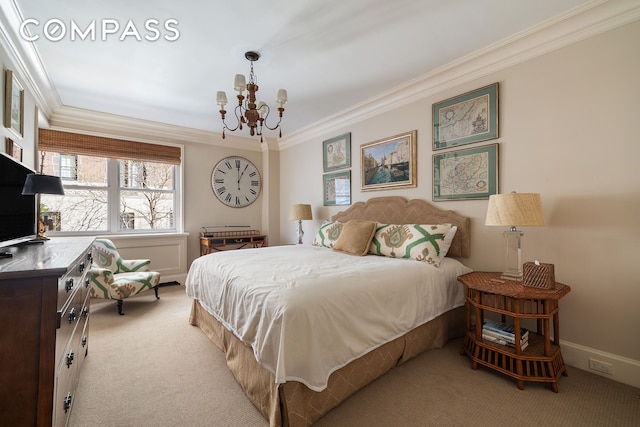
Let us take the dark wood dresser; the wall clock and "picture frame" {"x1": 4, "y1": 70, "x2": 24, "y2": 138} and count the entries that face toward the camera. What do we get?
1

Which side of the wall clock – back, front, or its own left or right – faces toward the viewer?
front

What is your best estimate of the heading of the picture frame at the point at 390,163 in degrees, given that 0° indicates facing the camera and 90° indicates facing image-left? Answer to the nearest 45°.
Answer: approximately 45°

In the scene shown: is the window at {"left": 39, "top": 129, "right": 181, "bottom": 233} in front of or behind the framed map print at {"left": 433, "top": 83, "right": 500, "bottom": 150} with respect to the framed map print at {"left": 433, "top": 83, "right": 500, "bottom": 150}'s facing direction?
in front

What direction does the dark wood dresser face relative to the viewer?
to the viewer's right

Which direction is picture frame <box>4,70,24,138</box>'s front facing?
to the viewer's right

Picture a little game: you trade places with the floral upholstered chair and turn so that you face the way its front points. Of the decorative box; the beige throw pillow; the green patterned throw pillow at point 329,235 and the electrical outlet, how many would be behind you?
0

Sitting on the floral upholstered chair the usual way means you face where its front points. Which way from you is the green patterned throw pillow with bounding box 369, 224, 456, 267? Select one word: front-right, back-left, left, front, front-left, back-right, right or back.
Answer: front

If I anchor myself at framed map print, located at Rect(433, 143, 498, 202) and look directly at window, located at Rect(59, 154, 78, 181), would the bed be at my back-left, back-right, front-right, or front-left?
front-left

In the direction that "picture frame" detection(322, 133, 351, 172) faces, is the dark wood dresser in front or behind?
in front

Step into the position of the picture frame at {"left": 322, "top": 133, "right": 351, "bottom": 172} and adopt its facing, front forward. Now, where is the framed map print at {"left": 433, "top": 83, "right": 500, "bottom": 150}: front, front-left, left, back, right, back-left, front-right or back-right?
left

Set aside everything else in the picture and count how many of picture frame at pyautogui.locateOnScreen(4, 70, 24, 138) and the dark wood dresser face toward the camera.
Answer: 0

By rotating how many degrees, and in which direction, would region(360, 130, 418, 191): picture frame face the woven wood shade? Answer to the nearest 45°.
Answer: approximately 45° to its right

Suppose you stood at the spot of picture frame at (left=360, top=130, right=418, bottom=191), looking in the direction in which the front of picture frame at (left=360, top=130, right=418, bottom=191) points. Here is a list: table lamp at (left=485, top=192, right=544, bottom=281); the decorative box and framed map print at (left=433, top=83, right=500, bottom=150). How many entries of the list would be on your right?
0

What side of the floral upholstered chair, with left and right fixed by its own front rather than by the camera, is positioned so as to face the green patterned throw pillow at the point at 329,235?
front

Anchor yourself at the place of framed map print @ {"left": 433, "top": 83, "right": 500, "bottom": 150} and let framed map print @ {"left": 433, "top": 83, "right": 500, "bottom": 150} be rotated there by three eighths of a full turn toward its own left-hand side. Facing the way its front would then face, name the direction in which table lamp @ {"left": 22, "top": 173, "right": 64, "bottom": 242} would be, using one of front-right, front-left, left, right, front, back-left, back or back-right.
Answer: back-right
